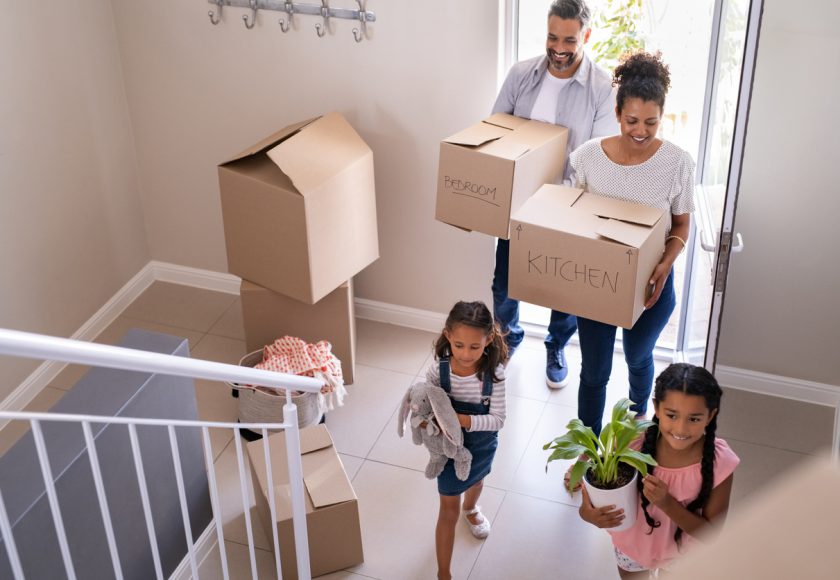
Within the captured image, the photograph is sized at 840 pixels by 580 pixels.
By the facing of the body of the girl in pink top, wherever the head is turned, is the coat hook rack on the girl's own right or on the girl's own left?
on the girl's own right

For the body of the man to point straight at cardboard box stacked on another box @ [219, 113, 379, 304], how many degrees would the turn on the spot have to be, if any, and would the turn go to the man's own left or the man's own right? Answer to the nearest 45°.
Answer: approximately 90° to the man's own right

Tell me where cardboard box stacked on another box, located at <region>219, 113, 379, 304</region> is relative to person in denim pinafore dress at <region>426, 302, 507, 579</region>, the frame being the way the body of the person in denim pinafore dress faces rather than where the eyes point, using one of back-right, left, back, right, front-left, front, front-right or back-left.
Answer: back-right

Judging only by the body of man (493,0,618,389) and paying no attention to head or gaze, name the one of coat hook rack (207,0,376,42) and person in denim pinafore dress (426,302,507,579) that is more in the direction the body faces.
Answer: the person in denim pinafore dress

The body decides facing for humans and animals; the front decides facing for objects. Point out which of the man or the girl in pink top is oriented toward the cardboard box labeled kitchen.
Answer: the man

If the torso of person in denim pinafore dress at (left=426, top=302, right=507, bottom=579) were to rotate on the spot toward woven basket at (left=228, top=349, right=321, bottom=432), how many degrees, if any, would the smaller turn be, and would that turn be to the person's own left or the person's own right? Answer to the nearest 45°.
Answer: approximately 135° to the person's own right

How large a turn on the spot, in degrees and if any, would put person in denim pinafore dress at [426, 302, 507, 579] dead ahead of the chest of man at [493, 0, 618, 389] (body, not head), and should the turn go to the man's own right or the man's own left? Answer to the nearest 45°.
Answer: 0° — they already face them

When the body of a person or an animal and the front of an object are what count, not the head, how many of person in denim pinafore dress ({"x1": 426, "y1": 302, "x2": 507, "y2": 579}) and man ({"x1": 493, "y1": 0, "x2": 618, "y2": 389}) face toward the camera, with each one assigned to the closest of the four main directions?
2

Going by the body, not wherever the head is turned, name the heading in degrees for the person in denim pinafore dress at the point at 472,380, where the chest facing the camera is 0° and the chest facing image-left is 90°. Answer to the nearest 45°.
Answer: approximately 0°

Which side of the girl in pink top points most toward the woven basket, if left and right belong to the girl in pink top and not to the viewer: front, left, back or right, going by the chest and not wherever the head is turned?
right
